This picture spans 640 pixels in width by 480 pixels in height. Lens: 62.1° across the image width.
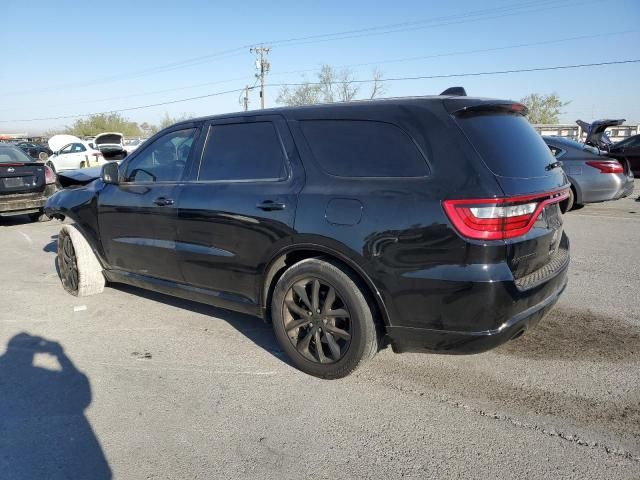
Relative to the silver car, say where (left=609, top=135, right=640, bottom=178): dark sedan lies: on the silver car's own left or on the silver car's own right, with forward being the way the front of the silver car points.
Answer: on the silver car's own right

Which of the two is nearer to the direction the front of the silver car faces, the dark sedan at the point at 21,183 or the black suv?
the dark sedan

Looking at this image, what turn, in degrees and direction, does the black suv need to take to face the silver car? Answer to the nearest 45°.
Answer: approximately 90° to its right

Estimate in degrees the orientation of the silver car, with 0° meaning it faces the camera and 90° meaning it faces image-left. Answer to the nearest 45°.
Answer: approximately 135°

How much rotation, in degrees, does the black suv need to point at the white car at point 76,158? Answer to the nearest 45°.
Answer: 0° — it already faces it

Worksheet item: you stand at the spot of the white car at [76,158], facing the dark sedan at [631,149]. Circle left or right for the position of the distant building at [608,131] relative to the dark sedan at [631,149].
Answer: left

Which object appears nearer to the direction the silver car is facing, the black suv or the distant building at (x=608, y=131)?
the distant building

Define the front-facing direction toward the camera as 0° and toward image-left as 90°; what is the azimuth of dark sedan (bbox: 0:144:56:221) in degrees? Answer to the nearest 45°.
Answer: approximately 180°

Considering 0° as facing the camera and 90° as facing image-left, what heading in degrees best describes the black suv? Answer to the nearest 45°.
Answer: approximately 135°
